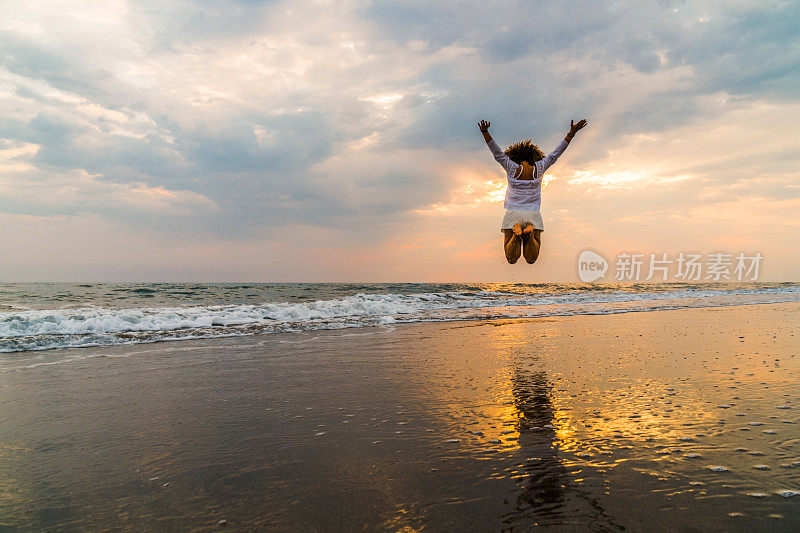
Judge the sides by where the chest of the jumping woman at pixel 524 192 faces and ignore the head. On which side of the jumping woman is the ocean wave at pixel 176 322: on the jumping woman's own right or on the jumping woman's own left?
on the jumping woman's own left

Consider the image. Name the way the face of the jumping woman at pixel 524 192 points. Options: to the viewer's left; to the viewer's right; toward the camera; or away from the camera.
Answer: away from the camera

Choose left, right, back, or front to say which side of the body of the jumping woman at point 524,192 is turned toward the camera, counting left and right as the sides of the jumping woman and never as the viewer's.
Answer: back
